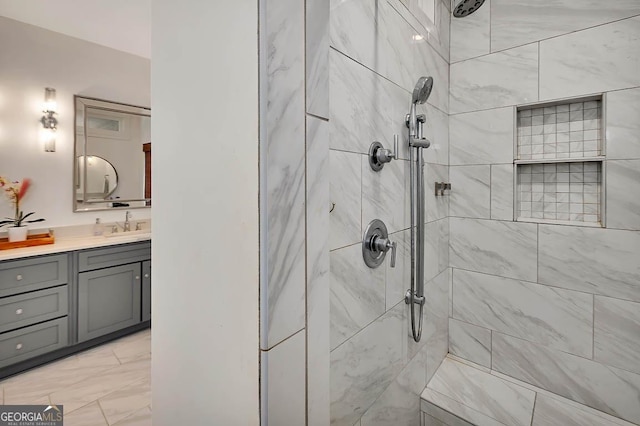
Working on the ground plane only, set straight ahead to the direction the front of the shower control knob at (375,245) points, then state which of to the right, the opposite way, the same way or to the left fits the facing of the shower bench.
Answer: to the right

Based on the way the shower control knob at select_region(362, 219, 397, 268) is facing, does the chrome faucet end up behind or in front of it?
behind

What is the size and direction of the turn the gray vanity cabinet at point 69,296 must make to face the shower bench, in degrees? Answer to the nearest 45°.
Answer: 0° — it already faces it

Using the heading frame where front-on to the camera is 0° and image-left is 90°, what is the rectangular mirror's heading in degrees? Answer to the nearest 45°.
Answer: approximately 315°

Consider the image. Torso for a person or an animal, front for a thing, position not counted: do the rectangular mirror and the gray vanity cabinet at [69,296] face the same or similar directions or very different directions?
same or similar directions

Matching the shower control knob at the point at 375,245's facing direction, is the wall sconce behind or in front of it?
behind

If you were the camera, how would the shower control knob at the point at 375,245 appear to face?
facing the viewer and to the right of the viewer

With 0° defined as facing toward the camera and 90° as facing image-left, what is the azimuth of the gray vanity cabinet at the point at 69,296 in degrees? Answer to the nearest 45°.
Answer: approximately 315°

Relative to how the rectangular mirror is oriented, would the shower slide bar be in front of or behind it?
in front

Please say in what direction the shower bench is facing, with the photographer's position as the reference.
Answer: facing the viewer and to the left of the viewer

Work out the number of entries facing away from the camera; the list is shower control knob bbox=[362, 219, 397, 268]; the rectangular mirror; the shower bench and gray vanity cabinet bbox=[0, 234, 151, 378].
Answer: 0
